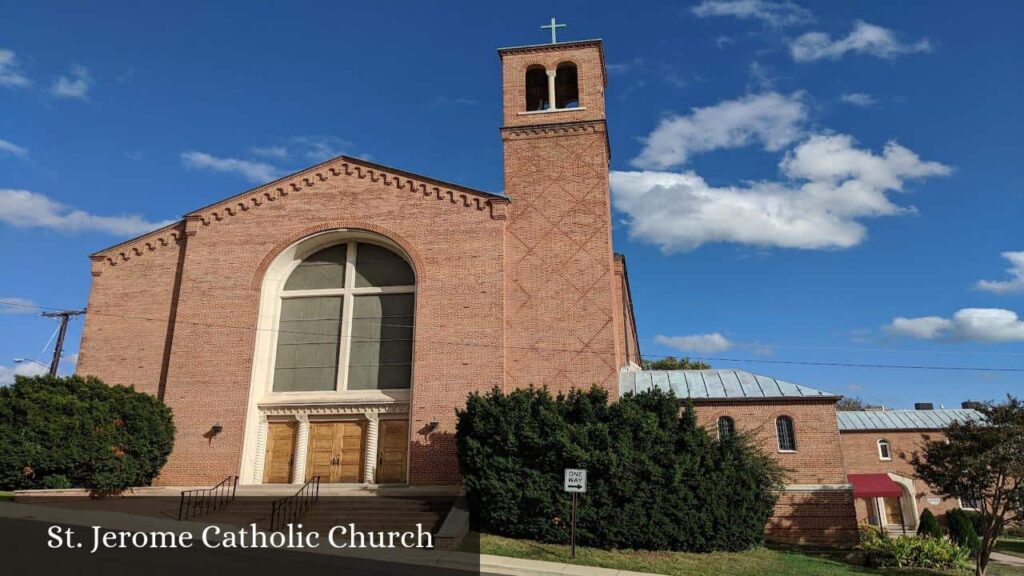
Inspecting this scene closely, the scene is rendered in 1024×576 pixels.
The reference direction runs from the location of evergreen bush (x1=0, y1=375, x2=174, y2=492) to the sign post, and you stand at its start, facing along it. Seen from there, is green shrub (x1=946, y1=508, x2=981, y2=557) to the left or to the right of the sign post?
left

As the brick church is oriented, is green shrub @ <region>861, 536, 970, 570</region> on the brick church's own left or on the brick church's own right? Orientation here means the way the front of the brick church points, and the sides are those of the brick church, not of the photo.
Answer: on the brick church's own left

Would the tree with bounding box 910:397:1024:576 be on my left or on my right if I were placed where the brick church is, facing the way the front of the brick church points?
on my left

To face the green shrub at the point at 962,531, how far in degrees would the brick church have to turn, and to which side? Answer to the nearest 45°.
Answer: approximately 135° to its left

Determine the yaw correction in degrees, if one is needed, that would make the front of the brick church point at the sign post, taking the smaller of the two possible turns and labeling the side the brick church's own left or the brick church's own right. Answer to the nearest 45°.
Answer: approximately 45° to the brick church's own left

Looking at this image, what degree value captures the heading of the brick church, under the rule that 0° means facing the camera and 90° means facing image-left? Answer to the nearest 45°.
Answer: approximately 0°

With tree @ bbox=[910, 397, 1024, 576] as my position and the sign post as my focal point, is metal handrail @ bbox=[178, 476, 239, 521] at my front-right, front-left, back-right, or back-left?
front-right

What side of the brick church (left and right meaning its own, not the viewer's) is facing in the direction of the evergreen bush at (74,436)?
right
